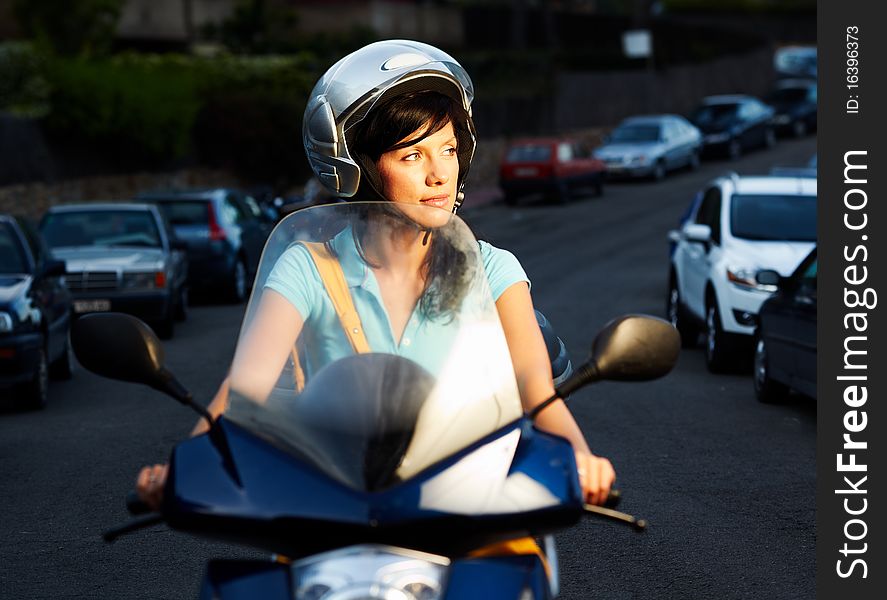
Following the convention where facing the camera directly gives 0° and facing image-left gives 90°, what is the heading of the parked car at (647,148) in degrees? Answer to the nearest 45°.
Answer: approximately 45°

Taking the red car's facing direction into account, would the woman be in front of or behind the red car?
behind

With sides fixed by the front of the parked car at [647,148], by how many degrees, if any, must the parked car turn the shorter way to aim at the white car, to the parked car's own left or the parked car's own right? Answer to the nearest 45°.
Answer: approximately 45° to the parked car's own left

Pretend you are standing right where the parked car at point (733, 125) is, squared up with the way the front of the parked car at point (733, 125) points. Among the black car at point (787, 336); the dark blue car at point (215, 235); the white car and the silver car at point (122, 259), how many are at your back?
0

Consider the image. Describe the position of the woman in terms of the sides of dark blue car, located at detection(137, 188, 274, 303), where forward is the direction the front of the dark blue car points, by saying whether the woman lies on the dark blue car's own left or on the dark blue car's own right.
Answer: on the dark blue car's own right

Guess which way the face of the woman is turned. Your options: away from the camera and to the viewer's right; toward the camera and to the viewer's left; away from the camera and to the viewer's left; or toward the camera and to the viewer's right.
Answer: toward the camera and to the viewer's right

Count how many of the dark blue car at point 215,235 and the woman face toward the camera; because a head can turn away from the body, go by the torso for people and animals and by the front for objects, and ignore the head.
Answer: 1

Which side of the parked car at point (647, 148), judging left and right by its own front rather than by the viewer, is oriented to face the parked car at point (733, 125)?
back

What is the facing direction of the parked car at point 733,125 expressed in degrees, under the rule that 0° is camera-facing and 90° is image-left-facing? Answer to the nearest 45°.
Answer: approximately 45°

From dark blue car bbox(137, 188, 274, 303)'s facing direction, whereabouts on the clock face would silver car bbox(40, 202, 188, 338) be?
The silver car is roughly at 5 o'clock from the dark blue car.

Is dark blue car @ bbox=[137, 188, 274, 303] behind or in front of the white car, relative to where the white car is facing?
behind

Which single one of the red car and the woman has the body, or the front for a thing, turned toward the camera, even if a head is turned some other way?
the woman

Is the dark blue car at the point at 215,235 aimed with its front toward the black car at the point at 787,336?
no

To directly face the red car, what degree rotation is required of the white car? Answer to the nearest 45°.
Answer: approximately 135° to its left

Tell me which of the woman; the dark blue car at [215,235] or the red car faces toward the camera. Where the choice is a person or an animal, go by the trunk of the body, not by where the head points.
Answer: the woman

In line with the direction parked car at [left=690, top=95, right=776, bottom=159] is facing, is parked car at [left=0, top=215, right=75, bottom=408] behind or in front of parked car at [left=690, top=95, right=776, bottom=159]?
in front

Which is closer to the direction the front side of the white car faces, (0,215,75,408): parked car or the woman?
the woman

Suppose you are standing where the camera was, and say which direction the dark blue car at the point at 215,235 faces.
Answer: facing away from the viewer and to the right of the viewer

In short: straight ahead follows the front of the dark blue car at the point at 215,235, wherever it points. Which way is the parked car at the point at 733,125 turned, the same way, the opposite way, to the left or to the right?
the opposite way

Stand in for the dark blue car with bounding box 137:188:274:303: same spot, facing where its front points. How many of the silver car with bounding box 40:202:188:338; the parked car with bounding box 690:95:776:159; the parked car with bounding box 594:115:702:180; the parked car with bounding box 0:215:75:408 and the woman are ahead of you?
2

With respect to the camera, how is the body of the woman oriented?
toward the camera

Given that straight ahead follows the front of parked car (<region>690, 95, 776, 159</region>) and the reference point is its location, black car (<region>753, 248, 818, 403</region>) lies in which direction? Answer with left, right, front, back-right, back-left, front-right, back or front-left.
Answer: front-left

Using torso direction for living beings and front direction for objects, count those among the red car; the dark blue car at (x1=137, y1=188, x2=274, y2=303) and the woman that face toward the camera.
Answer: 1
